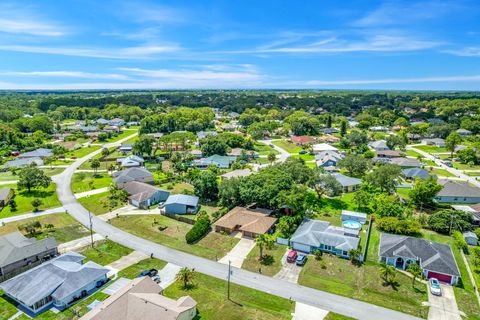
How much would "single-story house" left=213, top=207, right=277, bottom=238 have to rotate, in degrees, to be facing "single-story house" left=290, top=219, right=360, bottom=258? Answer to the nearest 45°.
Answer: approximately 90° to its left

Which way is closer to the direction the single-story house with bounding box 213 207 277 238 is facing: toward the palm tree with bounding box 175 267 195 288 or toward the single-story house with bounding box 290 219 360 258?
the palm tree

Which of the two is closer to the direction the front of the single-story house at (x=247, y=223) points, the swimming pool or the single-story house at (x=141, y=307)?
the single-story house

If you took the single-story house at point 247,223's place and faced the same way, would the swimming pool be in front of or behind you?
behind

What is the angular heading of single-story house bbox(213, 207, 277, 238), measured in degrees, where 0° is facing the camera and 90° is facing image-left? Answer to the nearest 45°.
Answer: approximately 45°

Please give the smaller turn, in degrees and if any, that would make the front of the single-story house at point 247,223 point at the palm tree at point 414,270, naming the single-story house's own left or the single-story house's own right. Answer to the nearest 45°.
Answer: approximately 90° to the single-story house's own left

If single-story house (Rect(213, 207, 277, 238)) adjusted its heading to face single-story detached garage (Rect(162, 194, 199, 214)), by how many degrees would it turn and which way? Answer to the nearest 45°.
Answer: approximately 90° to its right

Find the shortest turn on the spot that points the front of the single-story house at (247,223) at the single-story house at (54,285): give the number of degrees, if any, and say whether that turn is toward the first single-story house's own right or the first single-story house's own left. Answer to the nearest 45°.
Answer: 0° — it already faces it

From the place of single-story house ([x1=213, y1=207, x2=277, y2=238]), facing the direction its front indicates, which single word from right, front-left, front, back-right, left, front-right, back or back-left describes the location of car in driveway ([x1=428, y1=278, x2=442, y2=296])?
left

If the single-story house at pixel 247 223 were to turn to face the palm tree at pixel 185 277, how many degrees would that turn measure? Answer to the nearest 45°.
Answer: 0° — it already faces it

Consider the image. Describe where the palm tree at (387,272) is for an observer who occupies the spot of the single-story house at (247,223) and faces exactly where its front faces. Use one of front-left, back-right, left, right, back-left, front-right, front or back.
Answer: left

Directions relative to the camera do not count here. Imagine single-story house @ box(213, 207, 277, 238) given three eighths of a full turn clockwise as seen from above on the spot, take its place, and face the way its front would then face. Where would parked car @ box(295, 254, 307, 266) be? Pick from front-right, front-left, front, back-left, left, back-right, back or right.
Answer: back-right
